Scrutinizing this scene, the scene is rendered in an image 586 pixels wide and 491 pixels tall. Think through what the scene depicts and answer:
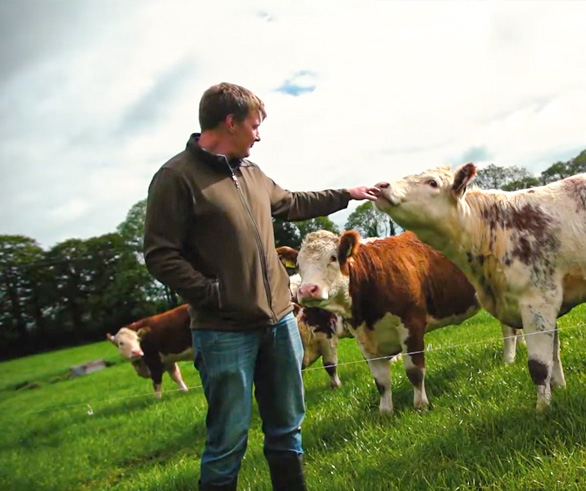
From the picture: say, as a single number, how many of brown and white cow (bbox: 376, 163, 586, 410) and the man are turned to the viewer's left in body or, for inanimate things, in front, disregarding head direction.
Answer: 1

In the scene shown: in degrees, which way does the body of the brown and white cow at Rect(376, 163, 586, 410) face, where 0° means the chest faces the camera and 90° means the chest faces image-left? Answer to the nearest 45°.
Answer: approximately 90°

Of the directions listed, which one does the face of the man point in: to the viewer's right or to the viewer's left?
to the viewer's right

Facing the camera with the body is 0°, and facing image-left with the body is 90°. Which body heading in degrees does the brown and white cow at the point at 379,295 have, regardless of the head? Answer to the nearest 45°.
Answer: approximately 45°

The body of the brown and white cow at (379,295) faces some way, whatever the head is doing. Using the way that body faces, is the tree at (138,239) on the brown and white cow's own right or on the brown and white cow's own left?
on the brown and white cow's own right

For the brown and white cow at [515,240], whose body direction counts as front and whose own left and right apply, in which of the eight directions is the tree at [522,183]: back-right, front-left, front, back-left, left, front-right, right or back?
right

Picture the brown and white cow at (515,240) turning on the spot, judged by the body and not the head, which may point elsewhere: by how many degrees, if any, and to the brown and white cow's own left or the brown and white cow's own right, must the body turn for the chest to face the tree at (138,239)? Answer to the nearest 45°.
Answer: approximately 45° to the brown and white cow's own right

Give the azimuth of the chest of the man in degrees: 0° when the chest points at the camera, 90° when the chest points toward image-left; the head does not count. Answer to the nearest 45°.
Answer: approximately 315°

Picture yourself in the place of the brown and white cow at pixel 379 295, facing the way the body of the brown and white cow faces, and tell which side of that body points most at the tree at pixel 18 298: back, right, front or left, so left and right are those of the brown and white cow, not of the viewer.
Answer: right

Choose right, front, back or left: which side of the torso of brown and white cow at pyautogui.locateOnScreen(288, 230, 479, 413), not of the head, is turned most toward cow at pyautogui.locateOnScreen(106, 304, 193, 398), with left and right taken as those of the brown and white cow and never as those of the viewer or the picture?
right
